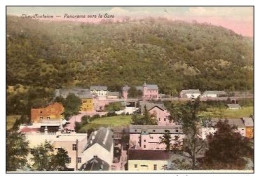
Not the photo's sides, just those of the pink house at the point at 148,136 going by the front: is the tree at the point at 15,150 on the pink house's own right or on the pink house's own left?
on the pink house's own right

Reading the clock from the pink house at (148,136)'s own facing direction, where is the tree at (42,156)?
The tree is roughly at 3 o'clock from the pink house.

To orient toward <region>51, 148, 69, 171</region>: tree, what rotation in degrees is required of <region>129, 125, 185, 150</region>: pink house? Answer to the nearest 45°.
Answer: approximately 90° to its right

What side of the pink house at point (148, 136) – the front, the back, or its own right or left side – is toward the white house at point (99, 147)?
right

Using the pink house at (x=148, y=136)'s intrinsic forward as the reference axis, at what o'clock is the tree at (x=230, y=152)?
The tree is roughly at 9 o'clock from the pink house.
